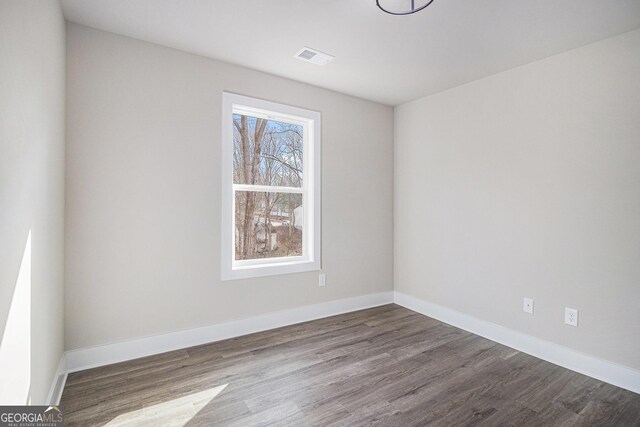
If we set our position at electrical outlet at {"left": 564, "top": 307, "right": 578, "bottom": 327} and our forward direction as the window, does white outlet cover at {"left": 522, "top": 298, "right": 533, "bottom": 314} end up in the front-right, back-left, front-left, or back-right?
front-right

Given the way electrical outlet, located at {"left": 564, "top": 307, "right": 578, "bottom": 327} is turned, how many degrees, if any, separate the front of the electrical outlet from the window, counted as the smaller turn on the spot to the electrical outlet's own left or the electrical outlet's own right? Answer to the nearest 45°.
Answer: approximately 45° to the electrical outlet's own right

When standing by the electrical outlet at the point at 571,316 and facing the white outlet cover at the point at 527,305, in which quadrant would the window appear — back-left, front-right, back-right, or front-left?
front-left

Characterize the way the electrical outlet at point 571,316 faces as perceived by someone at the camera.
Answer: facing the viewer and to the left of the viewer

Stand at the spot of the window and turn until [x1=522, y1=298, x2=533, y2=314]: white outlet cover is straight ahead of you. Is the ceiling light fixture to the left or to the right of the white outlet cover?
right
